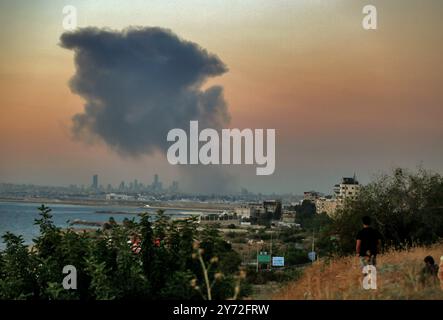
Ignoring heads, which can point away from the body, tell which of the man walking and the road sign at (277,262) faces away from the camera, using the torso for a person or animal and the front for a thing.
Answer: the man walking

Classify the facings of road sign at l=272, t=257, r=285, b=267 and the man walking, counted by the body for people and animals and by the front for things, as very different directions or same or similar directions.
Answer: very different directions

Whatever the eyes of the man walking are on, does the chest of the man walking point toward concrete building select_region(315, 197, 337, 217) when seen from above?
yes

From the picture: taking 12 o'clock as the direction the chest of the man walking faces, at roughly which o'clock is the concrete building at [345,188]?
The concrete building is roughly at 12 o'clock from the man walking.

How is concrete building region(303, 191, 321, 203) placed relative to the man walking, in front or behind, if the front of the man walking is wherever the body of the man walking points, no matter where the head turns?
in front

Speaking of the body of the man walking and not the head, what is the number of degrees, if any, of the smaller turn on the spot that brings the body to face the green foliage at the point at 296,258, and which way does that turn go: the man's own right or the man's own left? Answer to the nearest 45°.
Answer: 0° — they already face it

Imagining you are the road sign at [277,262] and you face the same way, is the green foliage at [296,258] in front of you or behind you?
behind

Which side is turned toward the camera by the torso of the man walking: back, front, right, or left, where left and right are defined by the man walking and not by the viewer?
back

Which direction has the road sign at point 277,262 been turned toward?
toward the camera

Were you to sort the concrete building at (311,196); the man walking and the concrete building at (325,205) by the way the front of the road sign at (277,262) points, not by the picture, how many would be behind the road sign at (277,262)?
2

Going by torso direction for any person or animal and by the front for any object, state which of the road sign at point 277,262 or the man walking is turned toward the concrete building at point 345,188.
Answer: the man walking

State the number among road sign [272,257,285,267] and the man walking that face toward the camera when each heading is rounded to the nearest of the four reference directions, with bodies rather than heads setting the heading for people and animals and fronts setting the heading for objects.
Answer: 1

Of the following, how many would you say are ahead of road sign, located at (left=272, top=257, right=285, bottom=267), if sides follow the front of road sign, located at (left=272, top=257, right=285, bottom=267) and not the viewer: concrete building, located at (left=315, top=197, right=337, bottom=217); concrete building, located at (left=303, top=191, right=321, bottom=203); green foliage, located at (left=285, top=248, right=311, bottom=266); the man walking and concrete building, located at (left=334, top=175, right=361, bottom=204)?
1
